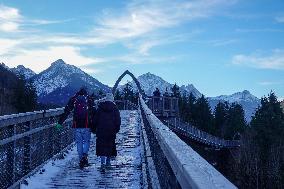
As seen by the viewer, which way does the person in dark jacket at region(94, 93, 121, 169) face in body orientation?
away from the camera

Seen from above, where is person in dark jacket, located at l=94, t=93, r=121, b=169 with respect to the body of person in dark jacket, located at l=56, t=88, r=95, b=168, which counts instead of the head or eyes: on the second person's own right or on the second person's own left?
on the second person's own right

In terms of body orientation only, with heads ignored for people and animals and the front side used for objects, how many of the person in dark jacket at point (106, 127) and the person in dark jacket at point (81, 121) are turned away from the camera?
2

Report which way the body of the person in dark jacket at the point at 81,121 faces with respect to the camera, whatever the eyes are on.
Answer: away from the camera

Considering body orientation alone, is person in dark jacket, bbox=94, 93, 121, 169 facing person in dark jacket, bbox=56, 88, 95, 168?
no

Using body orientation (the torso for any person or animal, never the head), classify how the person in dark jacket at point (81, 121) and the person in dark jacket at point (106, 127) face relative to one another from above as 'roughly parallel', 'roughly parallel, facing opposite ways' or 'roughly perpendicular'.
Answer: roughly parallel
